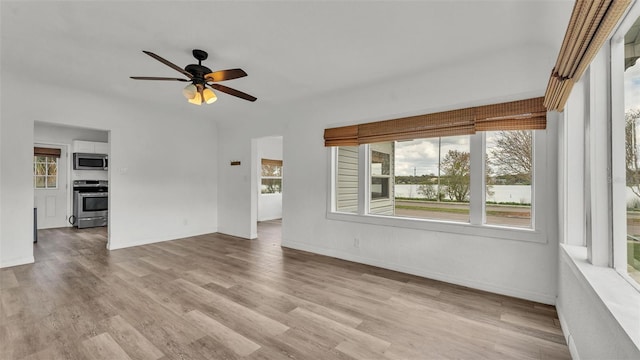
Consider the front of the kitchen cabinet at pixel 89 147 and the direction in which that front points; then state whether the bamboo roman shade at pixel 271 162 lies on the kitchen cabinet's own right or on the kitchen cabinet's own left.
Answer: on the kitchen cabinet's own left

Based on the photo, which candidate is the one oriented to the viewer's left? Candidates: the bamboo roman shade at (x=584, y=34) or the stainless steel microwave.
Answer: the bamboo roman shade

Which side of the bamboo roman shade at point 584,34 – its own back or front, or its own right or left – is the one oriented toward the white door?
front

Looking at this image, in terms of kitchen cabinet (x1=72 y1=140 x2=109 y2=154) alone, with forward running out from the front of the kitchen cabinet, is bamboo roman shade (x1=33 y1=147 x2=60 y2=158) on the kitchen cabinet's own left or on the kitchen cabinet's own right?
on the kitchen cabinet's own right

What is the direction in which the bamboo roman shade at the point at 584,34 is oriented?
to the viewer's left

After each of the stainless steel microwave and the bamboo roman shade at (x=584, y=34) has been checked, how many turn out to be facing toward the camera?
1

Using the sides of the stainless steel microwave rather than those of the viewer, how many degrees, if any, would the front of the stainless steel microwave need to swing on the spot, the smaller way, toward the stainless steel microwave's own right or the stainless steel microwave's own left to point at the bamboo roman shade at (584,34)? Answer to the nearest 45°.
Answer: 0° — it already faces it

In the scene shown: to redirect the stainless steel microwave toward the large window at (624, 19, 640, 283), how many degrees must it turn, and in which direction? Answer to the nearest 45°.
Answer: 0° — it already faces it

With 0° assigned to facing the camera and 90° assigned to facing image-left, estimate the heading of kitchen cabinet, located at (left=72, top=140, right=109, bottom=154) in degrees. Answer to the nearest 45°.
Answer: approximately 0°
